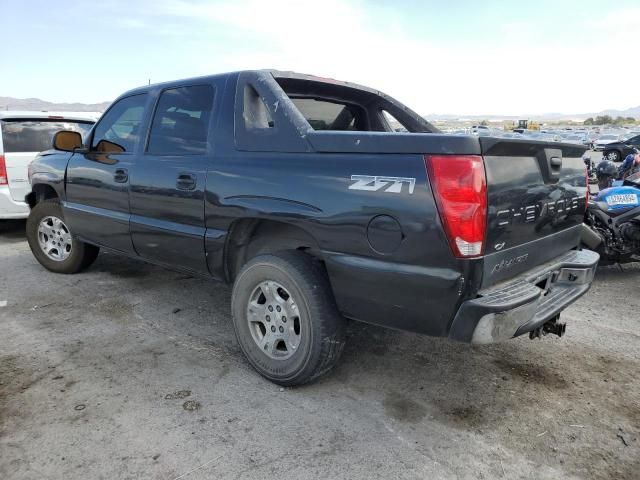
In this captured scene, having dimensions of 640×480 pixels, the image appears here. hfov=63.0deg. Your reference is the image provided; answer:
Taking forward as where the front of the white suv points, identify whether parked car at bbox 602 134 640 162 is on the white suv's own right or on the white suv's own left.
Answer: on the white suv's own right

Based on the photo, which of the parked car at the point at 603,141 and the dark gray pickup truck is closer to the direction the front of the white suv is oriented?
the parked car

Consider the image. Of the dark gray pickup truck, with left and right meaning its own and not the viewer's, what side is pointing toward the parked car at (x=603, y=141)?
right

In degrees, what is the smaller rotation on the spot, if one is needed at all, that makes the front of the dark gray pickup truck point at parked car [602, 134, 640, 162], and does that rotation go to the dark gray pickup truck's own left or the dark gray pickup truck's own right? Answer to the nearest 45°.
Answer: approximately 90° to the dark gray pickup truck's own right

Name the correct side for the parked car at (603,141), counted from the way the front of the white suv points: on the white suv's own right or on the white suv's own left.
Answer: on the white suv's own right

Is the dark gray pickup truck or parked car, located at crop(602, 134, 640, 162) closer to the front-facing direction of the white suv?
the parked car

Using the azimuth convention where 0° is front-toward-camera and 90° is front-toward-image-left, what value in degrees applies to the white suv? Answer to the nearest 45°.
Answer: approximately 180°

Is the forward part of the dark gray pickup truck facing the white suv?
yes

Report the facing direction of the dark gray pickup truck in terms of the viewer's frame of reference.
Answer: facing away from the viewer and to the left of the viewer

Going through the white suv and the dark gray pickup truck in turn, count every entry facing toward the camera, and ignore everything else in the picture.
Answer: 0
